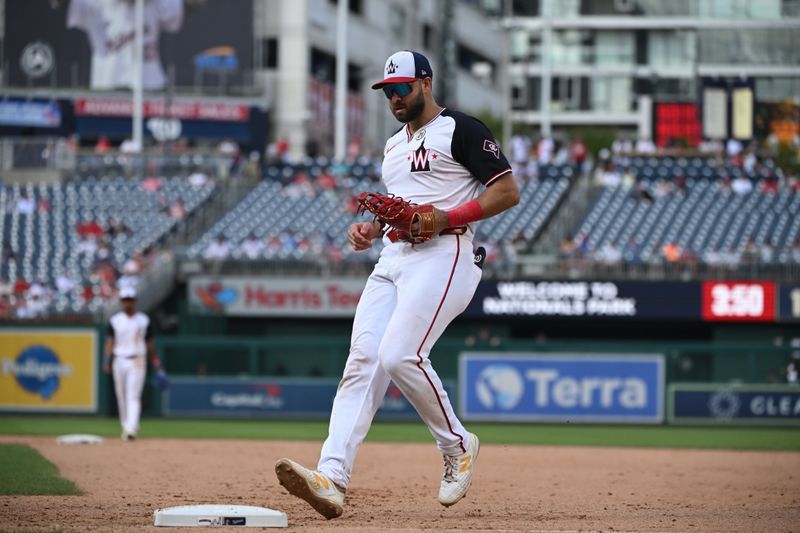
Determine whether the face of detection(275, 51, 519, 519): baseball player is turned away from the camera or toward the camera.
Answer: toward the camera

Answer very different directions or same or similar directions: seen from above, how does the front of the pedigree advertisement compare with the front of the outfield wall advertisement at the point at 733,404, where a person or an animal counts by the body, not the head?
same or similar directions

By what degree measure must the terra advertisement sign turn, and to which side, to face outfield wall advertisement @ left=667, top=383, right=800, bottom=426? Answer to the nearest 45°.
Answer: approximately 90° to its left

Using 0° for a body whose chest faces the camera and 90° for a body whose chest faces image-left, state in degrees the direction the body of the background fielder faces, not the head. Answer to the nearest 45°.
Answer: approximately 0°

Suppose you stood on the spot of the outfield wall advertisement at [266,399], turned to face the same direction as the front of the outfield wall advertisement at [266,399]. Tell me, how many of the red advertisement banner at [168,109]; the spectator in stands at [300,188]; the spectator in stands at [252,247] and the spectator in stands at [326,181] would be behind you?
4

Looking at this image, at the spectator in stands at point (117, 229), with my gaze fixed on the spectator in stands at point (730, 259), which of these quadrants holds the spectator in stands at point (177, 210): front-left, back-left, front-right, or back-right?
front-left

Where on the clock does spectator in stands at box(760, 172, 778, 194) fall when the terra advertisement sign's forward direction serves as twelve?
The spectator in stands is roughly at 7 o'clock from the terra advertisement sign.

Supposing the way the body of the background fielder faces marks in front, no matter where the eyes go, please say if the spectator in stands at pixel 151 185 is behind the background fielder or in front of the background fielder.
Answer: behind

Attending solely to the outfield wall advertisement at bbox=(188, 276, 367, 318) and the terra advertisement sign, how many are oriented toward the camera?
2

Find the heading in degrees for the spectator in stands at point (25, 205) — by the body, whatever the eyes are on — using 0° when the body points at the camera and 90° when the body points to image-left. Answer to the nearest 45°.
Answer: approximately 315°

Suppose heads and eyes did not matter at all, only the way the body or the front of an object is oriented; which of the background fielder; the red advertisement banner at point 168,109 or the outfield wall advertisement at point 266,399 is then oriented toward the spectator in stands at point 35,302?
the red advertisement banner

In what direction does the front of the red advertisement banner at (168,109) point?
toward the camera

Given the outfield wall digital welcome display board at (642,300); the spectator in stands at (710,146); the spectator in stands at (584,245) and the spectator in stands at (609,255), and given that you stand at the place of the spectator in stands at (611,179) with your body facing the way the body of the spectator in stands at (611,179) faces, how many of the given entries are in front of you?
3

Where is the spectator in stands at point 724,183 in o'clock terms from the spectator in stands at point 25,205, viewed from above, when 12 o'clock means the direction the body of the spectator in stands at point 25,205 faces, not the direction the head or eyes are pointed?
the spectator in stands at point 724,183 is roughly at 9 o'clock from the spectator in stands at point 25,205.

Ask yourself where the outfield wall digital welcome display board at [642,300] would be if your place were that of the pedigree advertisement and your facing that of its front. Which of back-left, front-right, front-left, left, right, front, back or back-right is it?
left

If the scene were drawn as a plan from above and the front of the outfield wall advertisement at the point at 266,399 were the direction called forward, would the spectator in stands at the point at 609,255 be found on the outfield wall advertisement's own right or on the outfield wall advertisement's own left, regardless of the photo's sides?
on the outfield wall advertisement's own left

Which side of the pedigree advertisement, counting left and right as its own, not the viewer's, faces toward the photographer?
front

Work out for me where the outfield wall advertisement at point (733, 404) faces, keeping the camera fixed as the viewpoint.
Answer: facing the viewer

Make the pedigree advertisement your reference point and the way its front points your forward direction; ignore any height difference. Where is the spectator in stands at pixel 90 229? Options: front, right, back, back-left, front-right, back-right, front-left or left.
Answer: back

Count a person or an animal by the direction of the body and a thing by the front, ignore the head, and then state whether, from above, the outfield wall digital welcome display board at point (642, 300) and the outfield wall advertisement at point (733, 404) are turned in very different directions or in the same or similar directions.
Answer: same or similar directions

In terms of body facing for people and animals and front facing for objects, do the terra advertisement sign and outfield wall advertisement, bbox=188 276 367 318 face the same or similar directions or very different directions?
same or similar directions
